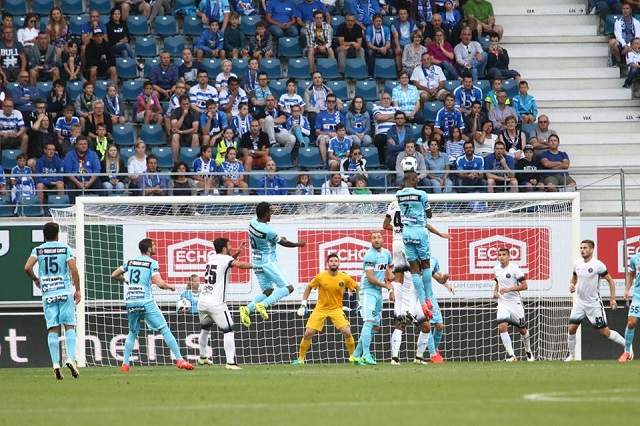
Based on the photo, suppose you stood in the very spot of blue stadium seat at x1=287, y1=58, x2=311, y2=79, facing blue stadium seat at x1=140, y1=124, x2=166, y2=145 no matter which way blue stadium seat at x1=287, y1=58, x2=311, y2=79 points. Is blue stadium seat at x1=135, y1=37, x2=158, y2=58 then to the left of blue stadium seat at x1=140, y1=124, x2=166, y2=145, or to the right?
right

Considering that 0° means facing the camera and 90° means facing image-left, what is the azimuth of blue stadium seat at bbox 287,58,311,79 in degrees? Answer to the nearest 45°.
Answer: approximately 0°

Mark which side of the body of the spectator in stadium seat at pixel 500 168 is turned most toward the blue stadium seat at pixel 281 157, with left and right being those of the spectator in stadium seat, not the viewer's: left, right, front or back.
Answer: right

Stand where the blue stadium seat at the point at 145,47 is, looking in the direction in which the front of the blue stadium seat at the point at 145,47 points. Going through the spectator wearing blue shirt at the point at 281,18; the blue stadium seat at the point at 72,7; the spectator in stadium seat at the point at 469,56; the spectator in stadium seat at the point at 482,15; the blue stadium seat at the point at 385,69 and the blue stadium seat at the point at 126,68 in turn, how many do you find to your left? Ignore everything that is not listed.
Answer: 4

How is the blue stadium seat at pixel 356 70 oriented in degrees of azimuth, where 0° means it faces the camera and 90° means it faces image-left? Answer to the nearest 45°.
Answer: approximately 0°

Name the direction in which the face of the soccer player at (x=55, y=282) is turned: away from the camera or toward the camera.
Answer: away from the camera

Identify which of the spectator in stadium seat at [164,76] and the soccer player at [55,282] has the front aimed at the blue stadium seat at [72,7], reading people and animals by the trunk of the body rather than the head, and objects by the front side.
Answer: the soccer player

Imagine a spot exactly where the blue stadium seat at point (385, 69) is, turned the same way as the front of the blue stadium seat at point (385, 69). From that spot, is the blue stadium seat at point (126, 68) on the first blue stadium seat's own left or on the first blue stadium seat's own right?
on the first blue stadium seat's own right

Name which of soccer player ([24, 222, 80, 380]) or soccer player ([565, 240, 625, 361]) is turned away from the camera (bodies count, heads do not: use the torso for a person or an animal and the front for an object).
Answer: soccer player ([24, 222, 80, 380])

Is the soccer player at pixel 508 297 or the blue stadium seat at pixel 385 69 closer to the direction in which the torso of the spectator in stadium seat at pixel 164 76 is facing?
the soccer player

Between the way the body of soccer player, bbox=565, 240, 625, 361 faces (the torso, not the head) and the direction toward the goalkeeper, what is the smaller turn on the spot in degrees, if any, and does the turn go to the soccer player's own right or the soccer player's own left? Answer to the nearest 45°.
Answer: approximately 45° to the soccer player's own right

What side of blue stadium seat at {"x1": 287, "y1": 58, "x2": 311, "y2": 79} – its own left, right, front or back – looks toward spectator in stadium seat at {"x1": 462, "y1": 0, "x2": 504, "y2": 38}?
left
